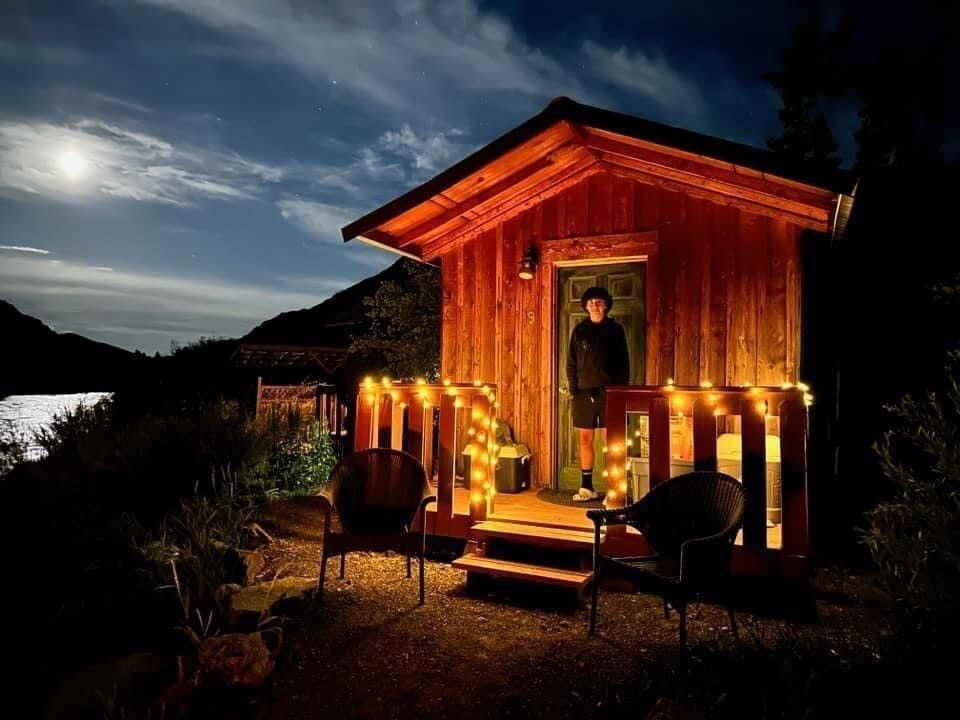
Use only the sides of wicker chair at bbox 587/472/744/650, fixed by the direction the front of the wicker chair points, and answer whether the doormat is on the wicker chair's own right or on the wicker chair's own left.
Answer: on the wicker chair's own right

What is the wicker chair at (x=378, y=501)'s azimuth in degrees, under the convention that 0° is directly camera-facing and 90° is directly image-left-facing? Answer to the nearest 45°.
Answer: approximately 0°

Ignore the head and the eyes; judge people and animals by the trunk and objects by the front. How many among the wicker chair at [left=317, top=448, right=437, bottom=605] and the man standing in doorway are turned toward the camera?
2

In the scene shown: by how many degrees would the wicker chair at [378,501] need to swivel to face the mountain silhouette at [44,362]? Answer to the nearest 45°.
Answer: approximately 135° to its right

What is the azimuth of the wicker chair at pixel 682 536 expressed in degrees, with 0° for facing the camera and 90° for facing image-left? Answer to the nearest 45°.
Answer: approximately 45°

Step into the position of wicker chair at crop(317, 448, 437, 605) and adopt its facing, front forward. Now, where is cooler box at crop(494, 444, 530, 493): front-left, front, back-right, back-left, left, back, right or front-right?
back-left

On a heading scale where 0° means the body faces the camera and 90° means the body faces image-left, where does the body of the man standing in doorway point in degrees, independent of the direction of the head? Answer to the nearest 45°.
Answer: approximately 0°

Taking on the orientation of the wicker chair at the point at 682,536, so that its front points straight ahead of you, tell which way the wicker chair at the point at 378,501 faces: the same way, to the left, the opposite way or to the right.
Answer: to the left

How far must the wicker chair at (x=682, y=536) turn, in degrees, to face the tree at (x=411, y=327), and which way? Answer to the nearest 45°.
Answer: approximately 90° to its right

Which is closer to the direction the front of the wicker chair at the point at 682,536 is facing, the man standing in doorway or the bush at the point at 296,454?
the bush
